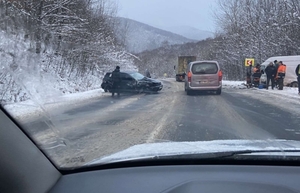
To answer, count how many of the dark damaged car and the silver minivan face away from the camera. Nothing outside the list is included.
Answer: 1

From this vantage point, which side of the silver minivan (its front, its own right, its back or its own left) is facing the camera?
back

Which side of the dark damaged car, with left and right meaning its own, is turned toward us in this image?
right

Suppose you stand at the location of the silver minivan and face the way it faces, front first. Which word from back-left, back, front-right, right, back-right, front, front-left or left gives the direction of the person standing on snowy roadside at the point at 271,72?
front-right

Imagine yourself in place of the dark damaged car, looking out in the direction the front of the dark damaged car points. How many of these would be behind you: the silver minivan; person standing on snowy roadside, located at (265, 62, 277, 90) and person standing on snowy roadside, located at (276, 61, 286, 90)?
0

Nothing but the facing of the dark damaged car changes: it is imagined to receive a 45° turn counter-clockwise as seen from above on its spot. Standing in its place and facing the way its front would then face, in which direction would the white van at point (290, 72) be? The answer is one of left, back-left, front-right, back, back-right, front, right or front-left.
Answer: front

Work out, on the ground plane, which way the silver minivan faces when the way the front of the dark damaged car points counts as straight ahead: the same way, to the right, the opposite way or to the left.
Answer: to the left

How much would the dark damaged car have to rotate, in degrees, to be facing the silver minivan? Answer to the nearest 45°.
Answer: approximately 45° to its left

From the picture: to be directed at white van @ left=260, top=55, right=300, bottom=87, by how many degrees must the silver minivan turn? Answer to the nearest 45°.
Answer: approximately 45° to its right

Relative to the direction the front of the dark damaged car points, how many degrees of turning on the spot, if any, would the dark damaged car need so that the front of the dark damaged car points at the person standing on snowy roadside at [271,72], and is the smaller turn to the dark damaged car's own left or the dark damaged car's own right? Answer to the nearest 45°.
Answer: approximately 45° to the dark damaged car's own left

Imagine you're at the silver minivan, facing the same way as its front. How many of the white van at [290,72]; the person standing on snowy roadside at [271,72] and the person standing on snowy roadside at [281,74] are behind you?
0
